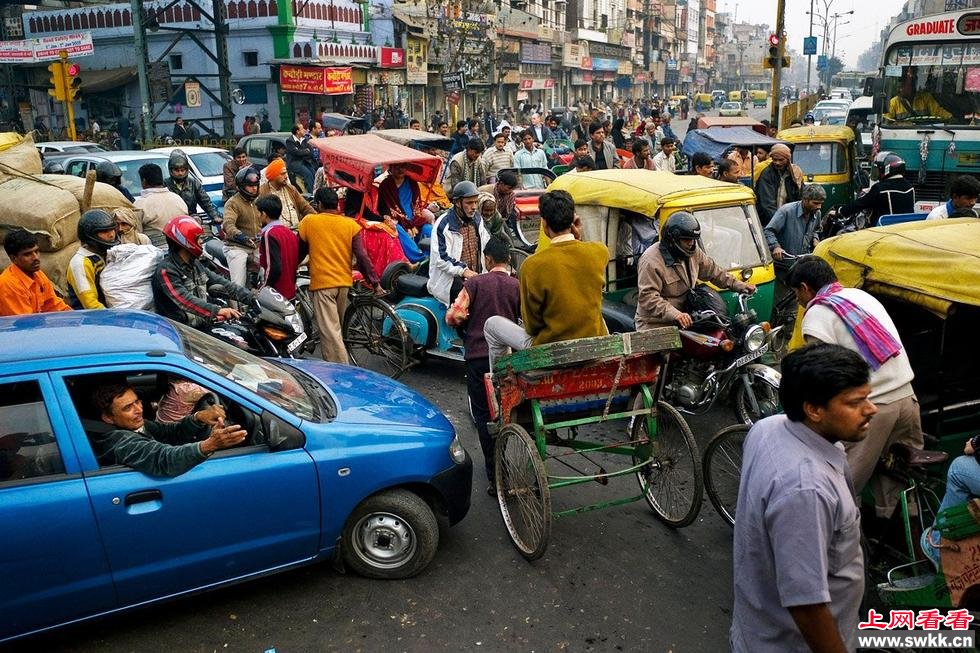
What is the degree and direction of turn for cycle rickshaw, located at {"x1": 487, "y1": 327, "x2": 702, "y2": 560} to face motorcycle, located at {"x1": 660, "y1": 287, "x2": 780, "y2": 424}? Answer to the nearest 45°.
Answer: approximately 90° to its right

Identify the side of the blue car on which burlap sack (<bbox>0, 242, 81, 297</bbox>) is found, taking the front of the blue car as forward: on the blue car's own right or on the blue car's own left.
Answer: on the blue car's own left

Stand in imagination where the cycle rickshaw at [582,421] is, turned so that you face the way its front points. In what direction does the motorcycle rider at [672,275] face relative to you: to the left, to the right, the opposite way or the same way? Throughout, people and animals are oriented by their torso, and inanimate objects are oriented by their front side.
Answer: the opposite way

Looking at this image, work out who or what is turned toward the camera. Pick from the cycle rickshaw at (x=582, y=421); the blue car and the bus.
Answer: the bus

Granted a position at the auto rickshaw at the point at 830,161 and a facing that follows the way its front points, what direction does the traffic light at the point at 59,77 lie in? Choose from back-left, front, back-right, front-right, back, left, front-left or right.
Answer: front-right

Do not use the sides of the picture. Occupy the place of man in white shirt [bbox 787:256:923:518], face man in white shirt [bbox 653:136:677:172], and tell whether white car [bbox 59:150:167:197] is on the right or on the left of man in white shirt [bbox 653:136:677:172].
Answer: left

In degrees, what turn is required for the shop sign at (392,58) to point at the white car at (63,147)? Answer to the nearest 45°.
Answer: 0° — it already faces it

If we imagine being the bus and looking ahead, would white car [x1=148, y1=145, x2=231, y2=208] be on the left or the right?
on its right

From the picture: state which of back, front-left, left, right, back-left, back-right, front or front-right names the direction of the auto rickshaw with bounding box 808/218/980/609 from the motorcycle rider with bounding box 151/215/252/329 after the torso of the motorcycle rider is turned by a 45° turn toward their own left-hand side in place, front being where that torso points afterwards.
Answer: front-right

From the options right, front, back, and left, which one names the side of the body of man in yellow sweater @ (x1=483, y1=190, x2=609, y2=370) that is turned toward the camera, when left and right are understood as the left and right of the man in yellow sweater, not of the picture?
back

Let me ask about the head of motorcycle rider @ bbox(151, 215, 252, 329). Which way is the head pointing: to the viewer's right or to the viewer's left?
to the viewer's right

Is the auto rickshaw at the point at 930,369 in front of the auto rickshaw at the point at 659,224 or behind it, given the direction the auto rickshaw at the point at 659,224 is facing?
in front

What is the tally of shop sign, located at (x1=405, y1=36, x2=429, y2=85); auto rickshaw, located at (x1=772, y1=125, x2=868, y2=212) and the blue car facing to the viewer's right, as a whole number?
1

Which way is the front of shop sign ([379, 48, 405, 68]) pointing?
toward the camera
